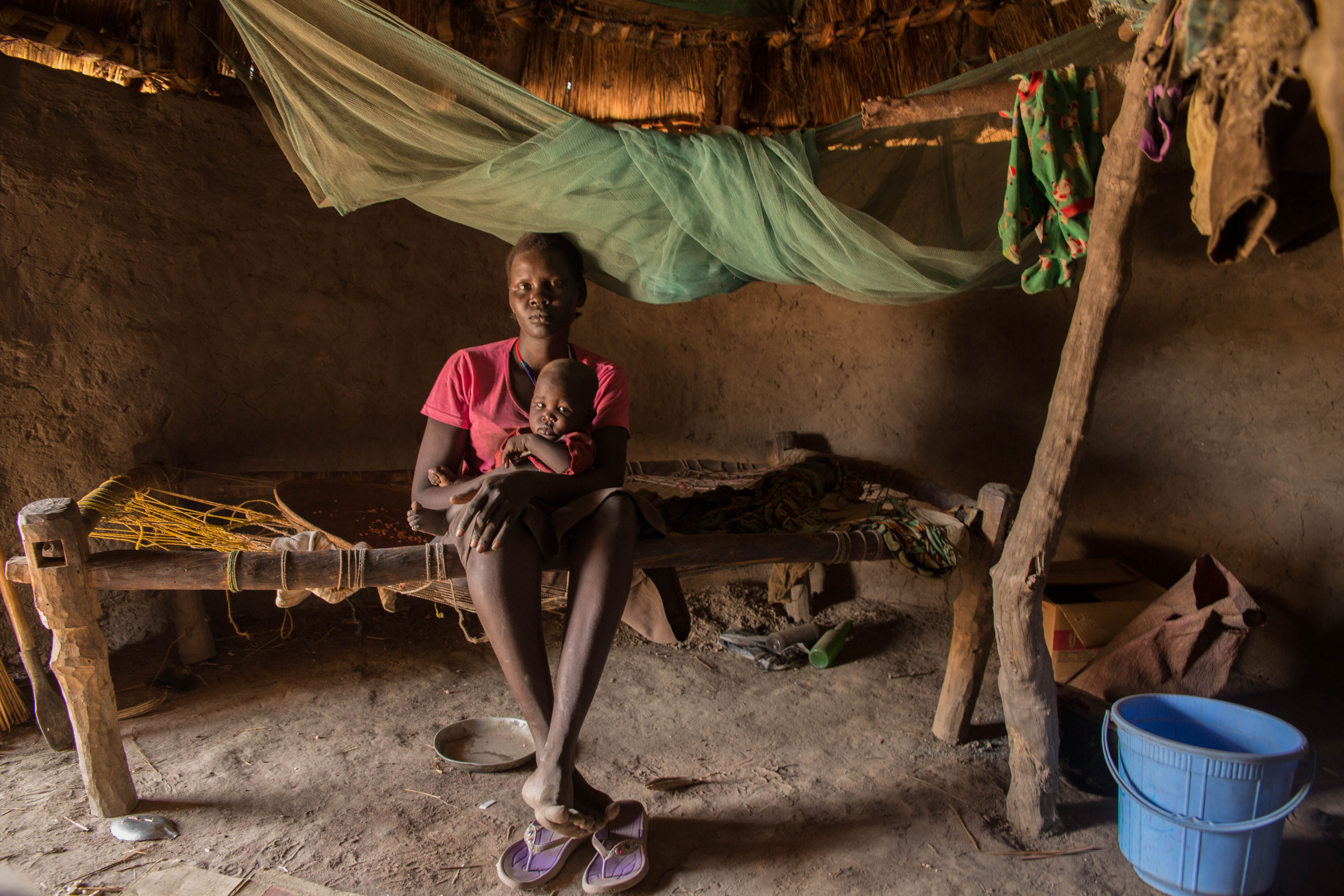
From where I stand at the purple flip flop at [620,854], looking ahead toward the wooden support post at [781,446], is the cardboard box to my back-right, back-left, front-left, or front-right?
front-right

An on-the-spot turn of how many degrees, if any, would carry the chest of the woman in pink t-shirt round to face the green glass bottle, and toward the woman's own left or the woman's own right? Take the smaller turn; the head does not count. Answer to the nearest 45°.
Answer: approximately 135° to the woman's own left

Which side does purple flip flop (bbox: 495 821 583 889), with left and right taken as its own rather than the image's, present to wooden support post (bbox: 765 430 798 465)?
back

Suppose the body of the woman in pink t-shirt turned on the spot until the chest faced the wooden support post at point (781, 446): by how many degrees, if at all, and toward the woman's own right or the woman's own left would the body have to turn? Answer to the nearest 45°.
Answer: approximately 135° to the woman's own left

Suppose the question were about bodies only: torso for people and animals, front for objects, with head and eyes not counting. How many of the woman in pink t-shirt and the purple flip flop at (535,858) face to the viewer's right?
0

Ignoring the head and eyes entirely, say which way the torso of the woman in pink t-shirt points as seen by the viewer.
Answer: toward the camera

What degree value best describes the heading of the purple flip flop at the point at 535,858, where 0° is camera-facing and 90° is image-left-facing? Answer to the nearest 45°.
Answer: approximately 45°

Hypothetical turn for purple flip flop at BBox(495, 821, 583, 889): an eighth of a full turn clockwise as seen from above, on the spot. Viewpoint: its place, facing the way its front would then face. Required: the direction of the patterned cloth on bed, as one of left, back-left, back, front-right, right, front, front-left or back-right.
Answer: back-right

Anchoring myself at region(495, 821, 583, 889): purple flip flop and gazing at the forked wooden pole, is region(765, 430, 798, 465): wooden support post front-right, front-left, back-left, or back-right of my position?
front-left

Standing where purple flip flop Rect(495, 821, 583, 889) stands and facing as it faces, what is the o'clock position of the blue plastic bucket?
The blue plastic bucket is roughly at 8 o'clock from the purple flip flop.

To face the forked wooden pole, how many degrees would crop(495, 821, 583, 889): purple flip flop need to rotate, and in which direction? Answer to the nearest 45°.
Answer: approximately 135° to its left
